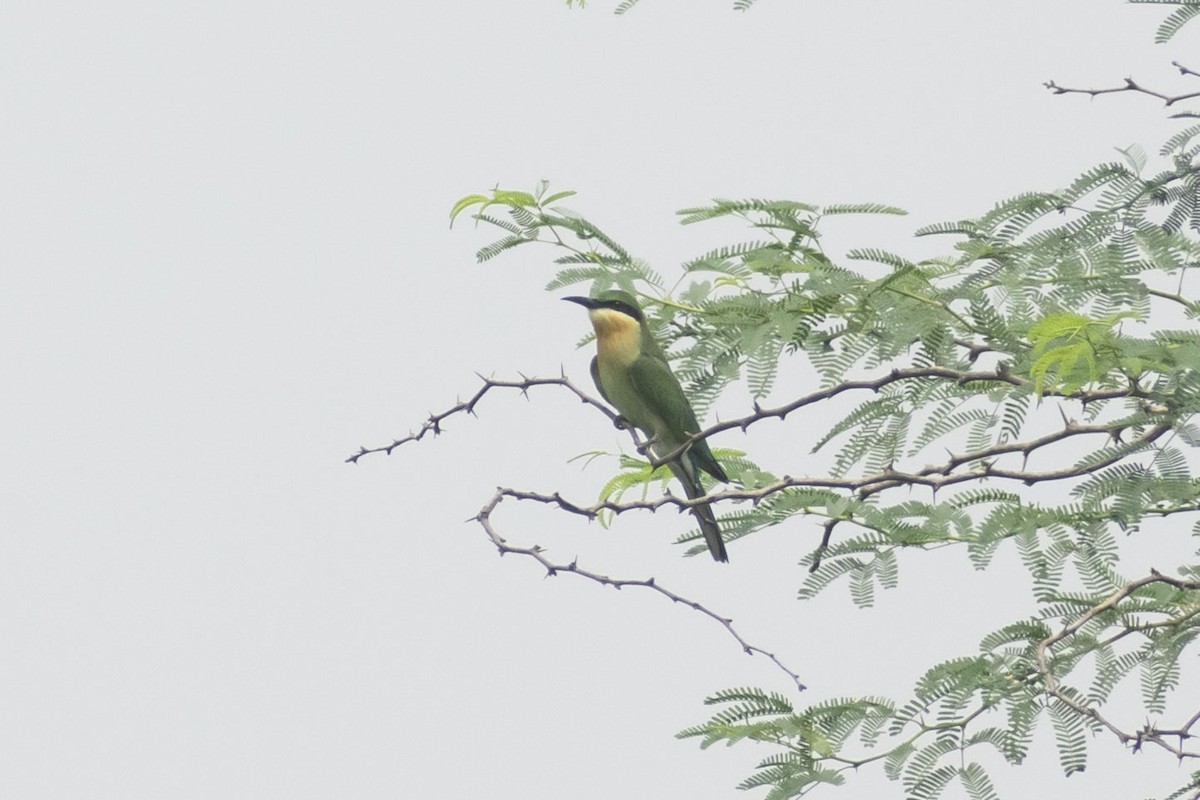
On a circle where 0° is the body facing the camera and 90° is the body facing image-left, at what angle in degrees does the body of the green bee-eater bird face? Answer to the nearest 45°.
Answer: approximately 45°
